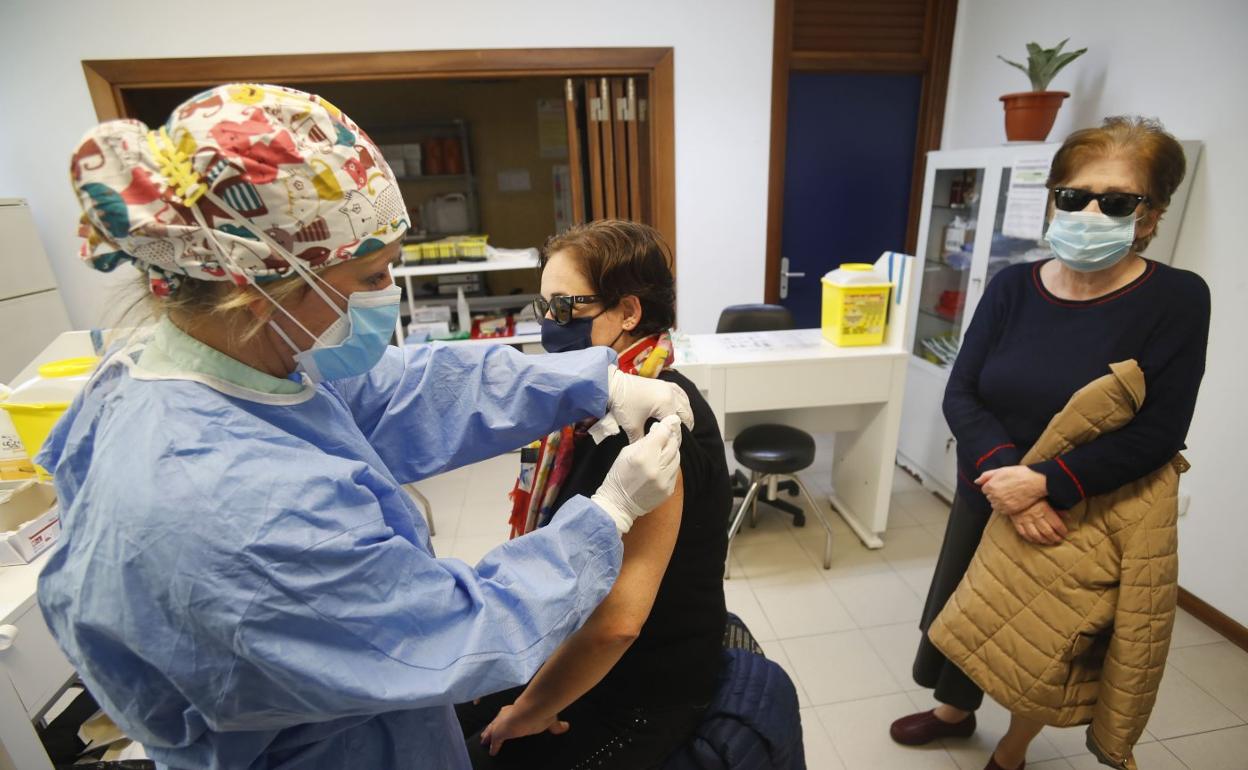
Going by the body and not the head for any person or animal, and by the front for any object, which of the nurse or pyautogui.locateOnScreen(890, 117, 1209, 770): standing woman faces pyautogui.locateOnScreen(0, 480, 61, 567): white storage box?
the standing woman

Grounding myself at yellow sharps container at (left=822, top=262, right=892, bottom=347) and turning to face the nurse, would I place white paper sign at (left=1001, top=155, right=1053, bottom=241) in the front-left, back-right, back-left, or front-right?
back-left

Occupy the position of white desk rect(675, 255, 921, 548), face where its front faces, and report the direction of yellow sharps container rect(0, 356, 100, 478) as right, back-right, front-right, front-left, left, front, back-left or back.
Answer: front-right

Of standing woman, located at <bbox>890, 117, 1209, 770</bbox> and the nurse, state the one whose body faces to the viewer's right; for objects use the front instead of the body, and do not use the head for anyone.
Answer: the nurse

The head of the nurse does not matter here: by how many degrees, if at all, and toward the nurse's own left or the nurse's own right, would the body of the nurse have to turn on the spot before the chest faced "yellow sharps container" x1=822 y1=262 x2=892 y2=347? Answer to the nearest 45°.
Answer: approximately 45° to the nurse's own left

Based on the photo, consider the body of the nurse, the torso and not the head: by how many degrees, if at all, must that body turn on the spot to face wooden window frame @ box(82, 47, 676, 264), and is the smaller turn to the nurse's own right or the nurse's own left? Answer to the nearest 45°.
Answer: approximately 90° to the nurse's own left

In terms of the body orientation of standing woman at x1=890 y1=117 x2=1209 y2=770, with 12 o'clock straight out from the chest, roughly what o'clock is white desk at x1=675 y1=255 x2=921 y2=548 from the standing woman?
The white desk is roughly at 5 o'clock from the standing woman.

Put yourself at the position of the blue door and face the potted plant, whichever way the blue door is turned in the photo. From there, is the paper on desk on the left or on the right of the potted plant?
right

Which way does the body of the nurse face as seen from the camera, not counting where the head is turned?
to the viewer's right

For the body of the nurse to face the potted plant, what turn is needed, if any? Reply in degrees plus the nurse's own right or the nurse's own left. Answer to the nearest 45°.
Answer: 0° — they already face it

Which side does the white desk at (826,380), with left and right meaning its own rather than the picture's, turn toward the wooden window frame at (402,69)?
right

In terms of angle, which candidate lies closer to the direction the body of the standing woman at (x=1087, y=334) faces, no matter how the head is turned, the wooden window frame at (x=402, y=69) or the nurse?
the nurse

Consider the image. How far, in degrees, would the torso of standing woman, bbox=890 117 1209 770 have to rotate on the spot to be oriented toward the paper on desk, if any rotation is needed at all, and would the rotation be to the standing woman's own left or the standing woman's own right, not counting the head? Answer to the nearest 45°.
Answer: approximately 90° to the standing woman's own right

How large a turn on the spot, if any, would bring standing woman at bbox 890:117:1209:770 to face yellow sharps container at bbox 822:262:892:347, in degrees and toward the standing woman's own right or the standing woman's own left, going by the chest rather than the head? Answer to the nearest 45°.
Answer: approximately 90° to the standing woman's own right

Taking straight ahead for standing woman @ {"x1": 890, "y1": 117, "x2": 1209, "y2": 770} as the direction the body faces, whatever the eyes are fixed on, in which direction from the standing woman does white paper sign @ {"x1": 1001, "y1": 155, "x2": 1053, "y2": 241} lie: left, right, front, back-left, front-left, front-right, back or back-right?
back-right
